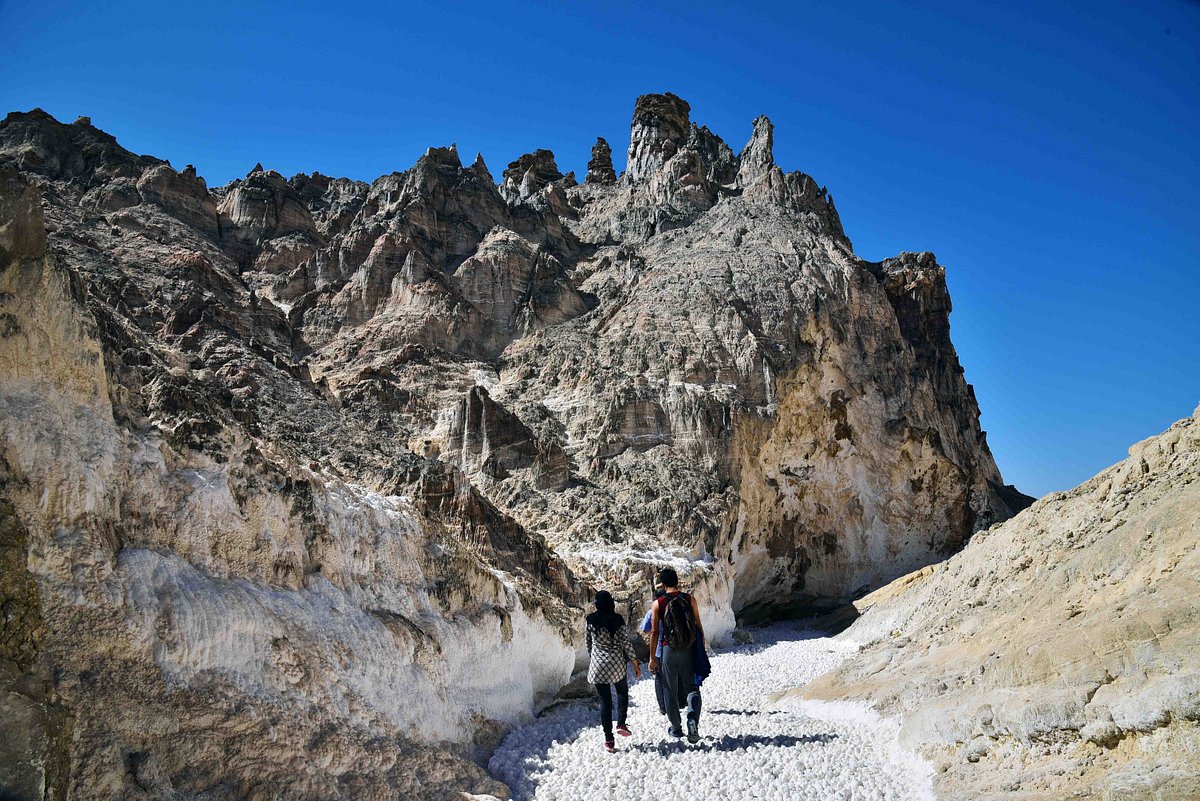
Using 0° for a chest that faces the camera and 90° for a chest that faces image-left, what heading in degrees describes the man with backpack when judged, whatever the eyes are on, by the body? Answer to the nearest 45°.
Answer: approximately 180°

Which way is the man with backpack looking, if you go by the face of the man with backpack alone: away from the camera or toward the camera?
away from the camera
